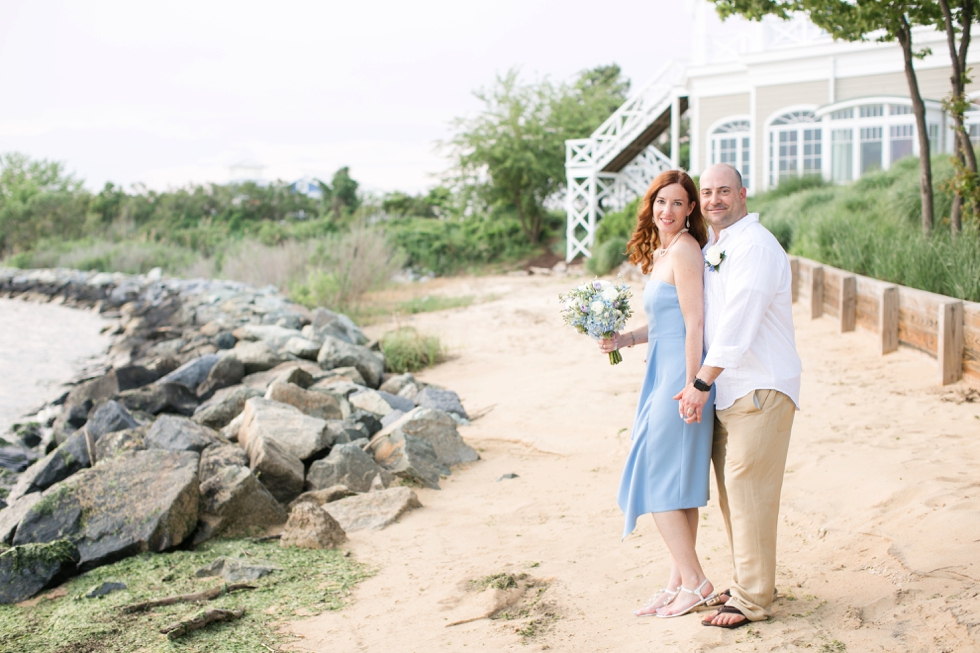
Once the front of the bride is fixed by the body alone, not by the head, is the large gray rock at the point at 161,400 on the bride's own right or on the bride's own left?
on the bride's own right

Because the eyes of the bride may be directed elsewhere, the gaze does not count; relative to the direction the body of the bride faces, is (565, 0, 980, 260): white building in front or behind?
behind

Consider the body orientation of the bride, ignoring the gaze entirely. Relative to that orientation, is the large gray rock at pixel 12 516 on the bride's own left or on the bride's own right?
on the bride's own right

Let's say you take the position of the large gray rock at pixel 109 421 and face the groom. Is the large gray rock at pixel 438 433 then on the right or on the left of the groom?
left

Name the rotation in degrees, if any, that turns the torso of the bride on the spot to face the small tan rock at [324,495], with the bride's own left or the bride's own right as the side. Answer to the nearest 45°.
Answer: approximately 90° to the bride's own right
